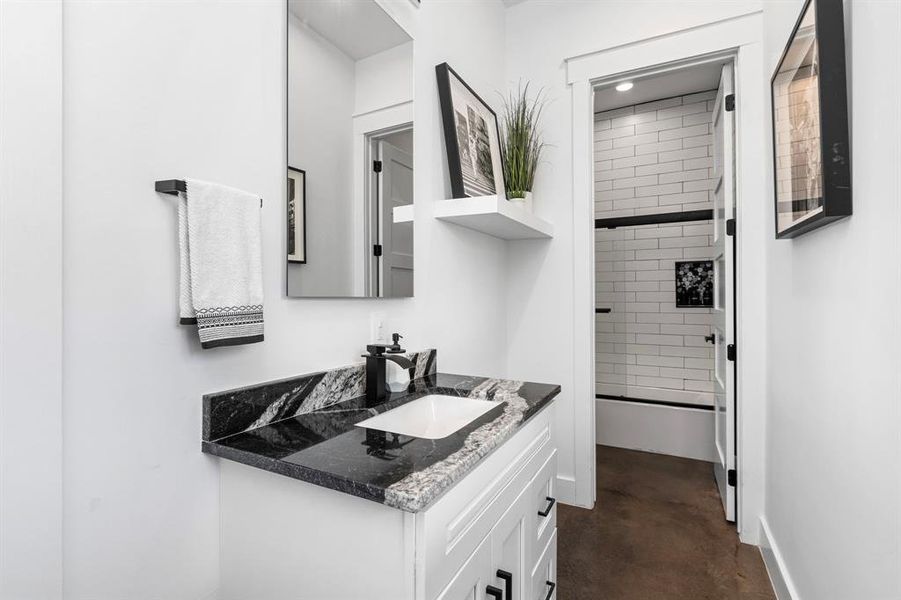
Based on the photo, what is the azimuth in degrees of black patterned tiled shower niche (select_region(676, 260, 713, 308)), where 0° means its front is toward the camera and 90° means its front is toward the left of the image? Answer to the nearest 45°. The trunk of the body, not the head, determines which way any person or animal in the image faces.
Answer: approximately 0°

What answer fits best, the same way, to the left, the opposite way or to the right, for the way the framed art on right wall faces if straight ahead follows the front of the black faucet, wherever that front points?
the opposite way

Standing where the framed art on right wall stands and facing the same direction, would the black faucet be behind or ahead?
ahead

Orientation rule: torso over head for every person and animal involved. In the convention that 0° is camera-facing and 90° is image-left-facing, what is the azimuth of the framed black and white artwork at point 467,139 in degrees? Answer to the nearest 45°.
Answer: approximately 315°

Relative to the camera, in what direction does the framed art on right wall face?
facing to the left of the viewer

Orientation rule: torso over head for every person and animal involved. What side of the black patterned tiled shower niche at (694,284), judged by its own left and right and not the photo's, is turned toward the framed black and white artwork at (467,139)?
front

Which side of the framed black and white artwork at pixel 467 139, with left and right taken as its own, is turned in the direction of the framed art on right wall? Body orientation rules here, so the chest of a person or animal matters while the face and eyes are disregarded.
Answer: front

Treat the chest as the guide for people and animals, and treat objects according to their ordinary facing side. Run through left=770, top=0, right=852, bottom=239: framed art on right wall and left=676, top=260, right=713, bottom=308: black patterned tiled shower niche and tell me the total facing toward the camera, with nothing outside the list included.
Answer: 1
